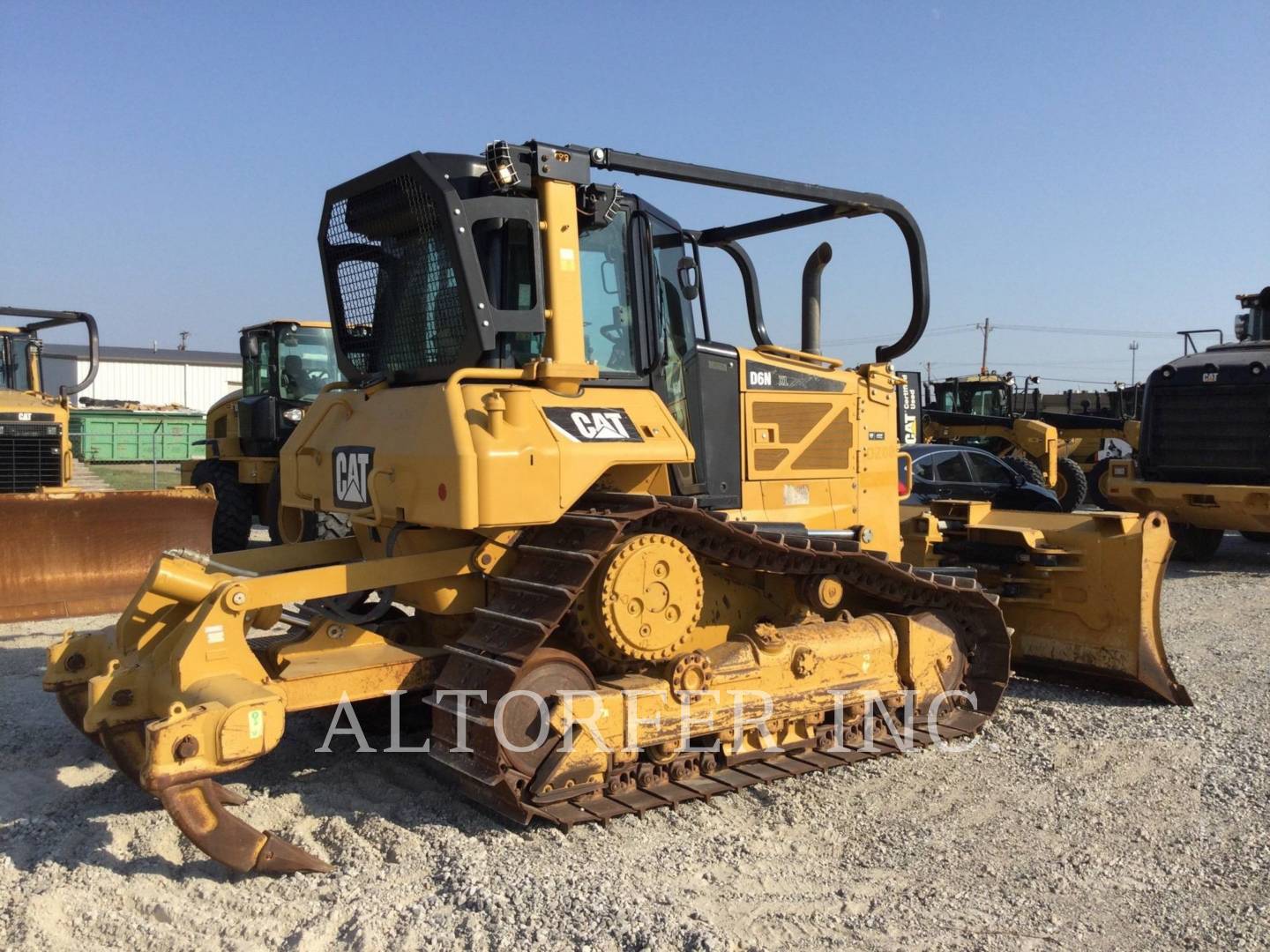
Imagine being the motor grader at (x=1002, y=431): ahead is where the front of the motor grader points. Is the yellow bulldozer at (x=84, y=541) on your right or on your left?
on your right

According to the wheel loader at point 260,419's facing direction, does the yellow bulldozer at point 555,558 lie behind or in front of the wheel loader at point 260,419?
in front

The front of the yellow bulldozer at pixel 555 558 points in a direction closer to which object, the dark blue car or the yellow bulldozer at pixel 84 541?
the dark blue car

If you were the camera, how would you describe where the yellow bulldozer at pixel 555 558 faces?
facing away from the viewer and to the right of the viewer

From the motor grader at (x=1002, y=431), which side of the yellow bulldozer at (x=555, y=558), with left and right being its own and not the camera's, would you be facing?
front

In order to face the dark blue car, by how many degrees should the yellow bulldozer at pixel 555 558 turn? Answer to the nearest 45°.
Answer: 0° — it already faces it

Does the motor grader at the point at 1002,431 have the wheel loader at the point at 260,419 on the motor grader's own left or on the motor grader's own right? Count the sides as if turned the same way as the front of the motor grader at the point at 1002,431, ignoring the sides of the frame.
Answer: on the motor grader's own right

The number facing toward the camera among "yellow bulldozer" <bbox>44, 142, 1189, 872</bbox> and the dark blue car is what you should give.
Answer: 0

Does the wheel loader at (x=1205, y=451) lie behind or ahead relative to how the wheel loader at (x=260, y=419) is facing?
ahead

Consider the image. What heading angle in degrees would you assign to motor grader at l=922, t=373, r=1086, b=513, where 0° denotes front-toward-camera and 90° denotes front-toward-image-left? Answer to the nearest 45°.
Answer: approximately 315°

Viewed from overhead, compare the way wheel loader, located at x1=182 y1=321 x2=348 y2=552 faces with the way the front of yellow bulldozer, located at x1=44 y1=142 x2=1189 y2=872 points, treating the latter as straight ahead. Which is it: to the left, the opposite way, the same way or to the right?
to the right
